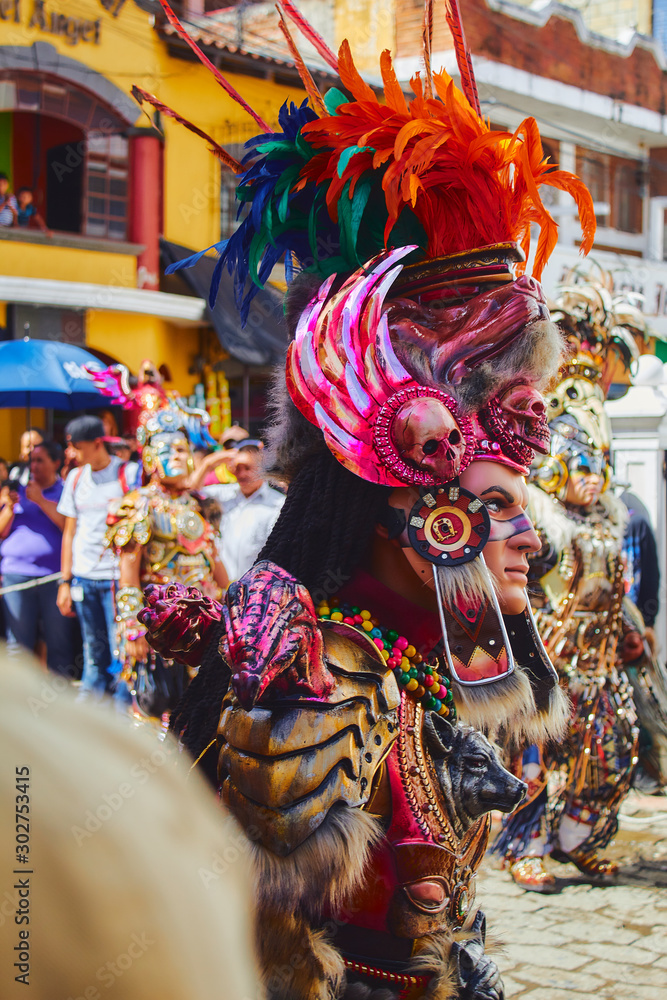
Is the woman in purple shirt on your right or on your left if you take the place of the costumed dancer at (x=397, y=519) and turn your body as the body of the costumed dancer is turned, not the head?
on your left

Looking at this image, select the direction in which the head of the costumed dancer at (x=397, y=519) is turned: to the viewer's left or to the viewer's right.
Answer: to the viewer's right

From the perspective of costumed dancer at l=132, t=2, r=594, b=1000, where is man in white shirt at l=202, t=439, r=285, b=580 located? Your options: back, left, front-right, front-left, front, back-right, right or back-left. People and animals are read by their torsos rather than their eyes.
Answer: left

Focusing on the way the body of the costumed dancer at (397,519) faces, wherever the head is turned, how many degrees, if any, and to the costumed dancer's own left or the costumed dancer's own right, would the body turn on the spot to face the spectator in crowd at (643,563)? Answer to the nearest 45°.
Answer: approximately 90° to the costumed dancer's own left

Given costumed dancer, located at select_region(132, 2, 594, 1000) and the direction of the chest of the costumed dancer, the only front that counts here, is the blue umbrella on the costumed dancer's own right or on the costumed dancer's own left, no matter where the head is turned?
on the costumed dancer's own left

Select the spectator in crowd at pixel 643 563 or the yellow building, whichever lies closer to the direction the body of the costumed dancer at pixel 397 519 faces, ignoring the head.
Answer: the spectator in crowd

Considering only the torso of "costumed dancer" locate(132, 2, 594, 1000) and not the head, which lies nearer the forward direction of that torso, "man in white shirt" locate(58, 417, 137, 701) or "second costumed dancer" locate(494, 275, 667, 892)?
the second costumed dancer

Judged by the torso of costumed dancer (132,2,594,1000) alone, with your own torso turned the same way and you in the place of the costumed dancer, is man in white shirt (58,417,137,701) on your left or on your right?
on your left

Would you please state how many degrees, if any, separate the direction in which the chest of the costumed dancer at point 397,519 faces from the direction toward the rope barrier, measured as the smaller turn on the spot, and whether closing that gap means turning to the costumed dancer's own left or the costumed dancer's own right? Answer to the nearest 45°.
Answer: approximately 135° to the costumed dancer's own left

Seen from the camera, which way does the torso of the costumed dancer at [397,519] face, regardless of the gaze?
to the viewer's right

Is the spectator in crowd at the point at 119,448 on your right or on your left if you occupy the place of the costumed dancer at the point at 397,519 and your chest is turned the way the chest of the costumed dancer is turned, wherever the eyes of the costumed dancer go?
on your left

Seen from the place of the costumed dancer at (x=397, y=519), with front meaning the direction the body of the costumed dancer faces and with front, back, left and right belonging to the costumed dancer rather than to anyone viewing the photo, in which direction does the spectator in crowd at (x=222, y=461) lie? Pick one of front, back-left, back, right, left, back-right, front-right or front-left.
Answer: left
